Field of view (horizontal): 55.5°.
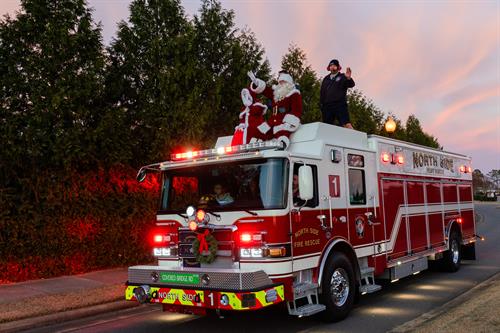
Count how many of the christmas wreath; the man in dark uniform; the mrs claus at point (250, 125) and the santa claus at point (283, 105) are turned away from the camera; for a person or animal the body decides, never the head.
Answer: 0

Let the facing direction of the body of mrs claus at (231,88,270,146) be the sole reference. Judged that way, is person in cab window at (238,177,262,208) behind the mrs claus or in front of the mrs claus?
in front

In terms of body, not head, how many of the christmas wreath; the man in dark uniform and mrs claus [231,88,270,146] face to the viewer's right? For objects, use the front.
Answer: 0

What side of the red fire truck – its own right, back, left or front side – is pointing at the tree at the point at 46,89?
right

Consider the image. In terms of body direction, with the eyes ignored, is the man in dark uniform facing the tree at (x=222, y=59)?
no

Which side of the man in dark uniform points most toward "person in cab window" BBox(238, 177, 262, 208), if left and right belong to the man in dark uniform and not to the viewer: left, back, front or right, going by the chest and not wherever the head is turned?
front

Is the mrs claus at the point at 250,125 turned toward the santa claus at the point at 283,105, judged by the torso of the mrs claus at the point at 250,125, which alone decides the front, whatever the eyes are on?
no

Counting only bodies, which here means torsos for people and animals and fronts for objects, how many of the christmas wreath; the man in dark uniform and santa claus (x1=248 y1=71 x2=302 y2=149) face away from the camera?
0

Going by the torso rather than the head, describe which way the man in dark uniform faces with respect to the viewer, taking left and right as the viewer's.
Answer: facing the viewer

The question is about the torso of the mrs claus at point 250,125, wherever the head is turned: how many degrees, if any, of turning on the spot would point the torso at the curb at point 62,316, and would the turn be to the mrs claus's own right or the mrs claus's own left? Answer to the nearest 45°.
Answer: approximately 45° to the mrs claus's own right

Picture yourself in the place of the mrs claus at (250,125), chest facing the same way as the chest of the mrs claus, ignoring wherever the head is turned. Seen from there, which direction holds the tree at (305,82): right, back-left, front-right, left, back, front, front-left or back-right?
back-right

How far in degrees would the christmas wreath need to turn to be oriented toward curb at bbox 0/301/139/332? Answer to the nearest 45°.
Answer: approximately 90° to its right

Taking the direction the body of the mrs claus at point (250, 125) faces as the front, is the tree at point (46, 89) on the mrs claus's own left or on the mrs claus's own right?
on the mrs claus's own right

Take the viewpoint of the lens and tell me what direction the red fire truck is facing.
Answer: facing the viewer and to the left of the viewer

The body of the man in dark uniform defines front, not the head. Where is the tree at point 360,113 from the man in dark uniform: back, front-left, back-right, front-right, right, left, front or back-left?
back
